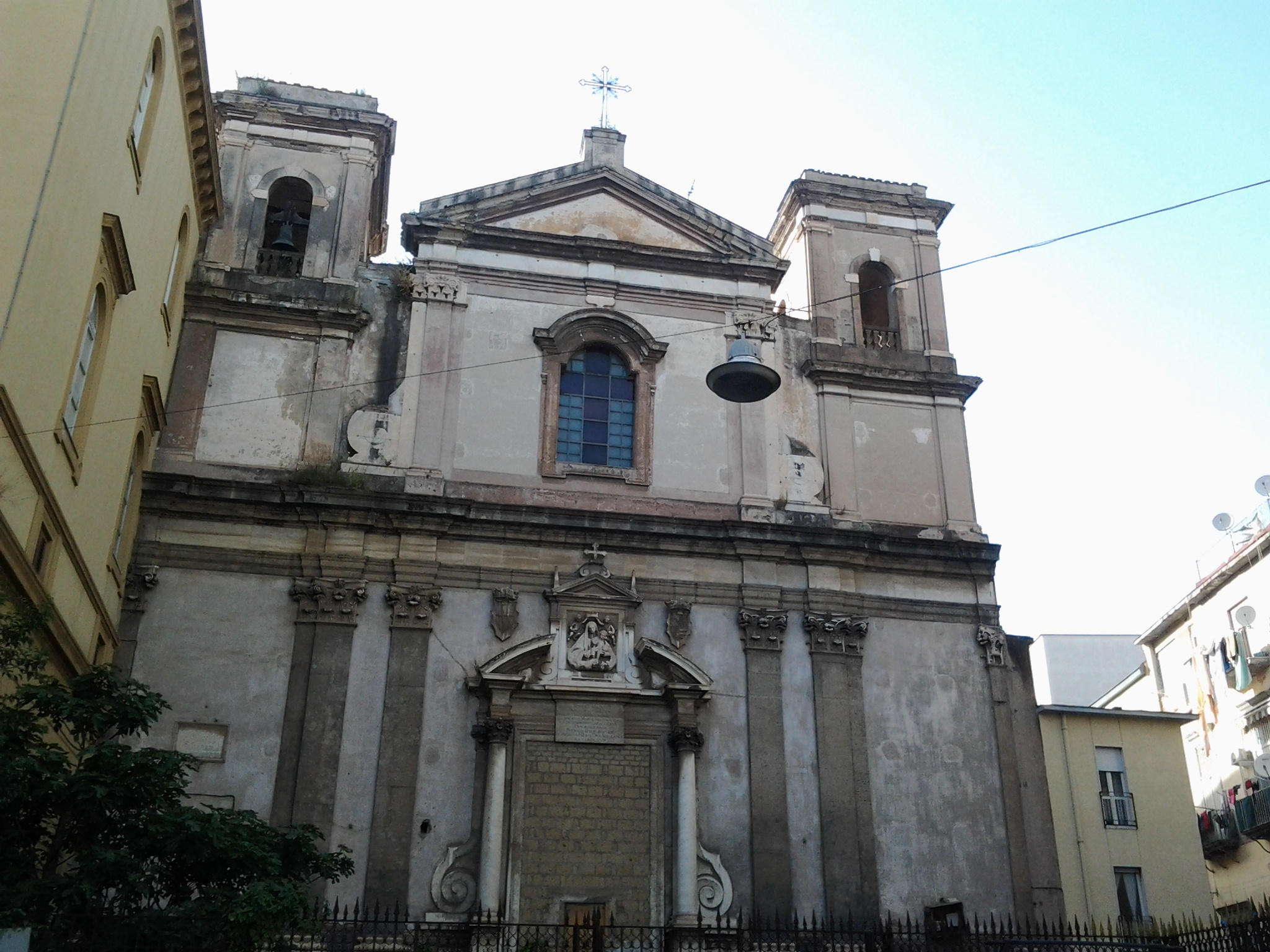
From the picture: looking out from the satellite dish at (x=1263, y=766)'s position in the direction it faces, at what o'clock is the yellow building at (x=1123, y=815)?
The yellow building is roughly at 11 o'clock from the satellite dish.

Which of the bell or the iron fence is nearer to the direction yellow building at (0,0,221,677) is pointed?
the iron fence

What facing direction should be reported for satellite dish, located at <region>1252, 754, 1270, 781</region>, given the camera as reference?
facing the viewer and to the left of the viewer

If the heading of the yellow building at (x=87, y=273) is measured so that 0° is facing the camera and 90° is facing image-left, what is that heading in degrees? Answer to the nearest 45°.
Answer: approximately 315°

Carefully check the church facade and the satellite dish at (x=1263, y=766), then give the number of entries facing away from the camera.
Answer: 0

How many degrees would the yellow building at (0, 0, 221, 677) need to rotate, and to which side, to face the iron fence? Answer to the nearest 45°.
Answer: approximately 45° to its left

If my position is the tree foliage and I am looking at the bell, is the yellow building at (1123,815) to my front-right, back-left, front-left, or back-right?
front-right

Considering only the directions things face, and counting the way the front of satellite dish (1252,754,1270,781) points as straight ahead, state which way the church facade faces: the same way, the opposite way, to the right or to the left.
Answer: to the left

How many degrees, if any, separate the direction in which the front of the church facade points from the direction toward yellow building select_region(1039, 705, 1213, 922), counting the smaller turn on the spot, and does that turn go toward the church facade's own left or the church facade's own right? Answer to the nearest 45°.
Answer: approximately 135° to the church facade's own left

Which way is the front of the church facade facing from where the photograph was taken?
facing the viewer

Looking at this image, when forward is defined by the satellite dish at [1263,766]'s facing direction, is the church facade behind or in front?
in front

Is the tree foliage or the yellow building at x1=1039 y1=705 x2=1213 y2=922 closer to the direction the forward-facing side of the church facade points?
the tree foliage

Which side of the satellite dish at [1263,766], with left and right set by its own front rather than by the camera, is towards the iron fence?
front

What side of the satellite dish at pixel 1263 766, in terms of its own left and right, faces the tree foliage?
front
